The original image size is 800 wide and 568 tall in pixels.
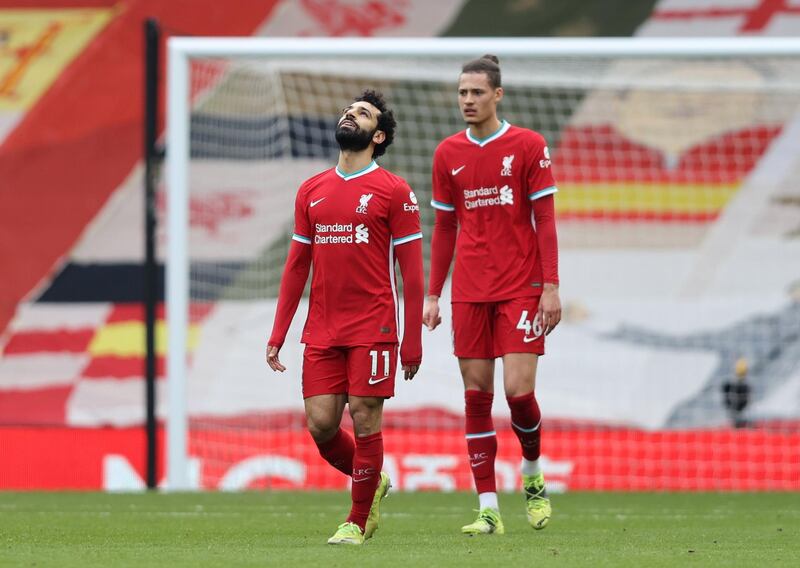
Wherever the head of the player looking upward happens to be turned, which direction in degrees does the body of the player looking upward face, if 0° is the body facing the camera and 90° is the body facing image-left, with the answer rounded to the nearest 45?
approximately 45°

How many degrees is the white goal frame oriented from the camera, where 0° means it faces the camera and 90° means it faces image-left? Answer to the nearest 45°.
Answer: approximately 0°

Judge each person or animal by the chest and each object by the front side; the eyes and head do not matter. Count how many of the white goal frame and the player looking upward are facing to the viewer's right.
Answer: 0

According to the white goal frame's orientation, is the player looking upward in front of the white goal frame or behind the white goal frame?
in front

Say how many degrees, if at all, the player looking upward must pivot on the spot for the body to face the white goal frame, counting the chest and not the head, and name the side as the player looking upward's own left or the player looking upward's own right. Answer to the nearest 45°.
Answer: approximately 135° to the player looking upward's own right
